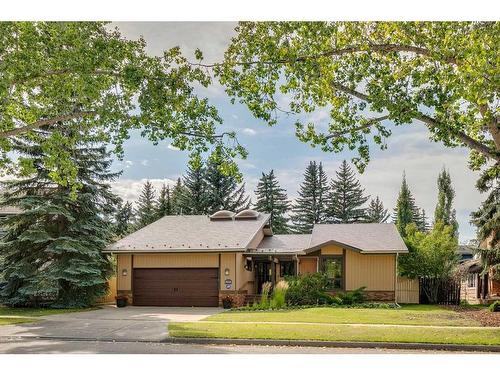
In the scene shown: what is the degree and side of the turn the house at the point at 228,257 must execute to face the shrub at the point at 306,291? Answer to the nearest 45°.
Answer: approximately 45° to its left

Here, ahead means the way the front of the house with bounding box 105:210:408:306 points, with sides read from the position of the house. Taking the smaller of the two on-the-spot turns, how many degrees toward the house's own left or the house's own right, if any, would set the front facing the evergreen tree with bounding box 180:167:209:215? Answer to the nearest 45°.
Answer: approximately 135° to the house's own right

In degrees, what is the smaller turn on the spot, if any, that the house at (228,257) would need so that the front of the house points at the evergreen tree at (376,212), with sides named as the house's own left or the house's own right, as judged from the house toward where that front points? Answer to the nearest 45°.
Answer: approximately 90° to the house's own left

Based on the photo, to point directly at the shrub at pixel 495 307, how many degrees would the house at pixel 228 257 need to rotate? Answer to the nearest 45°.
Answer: approximately 45° to its left

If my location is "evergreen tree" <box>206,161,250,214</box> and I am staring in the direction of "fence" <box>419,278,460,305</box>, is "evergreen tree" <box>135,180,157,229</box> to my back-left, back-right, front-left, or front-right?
back-right

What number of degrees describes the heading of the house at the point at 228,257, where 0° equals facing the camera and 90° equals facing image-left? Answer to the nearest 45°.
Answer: approximately 0°
